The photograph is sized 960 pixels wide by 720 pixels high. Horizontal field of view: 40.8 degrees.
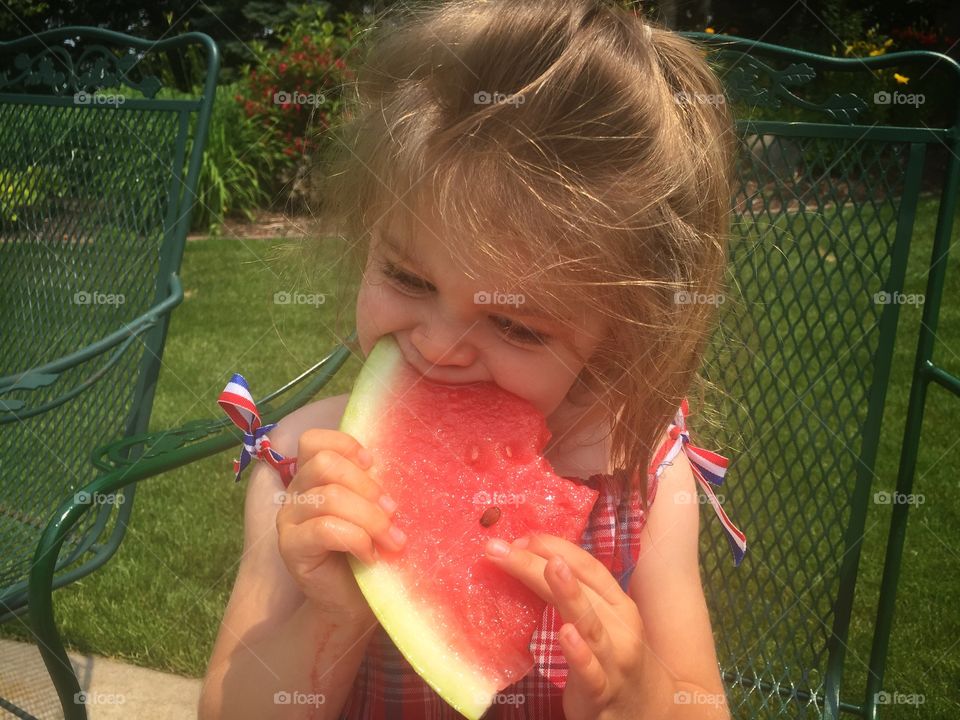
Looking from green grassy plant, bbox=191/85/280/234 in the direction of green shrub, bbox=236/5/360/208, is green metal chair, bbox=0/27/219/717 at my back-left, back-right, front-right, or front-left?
back-right

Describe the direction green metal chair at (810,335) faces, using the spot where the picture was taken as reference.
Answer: facing the viewer

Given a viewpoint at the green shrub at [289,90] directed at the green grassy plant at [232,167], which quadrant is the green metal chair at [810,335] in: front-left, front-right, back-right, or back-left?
front-left

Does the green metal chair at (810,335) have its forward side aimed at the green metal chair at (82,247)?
no

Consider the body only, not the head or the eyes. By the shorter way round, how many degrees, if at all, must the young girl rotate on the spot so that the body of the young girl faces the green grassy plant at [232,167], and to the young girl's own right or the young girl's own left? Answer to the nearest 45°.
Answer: approximately 180°

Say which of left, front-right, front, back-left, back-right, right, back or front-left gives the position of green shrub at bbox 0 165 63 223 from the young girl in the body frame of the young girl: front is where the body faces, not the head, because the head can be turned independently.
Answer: back-right

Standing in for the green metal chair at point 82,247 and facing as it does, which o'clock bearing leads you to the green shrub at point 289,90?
The green shrub is roughly at 5 o'clock from the green metal chair.

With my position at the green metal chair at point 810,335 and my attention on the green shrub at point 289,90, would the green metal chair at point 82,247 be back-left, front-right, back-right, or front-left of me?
front-left

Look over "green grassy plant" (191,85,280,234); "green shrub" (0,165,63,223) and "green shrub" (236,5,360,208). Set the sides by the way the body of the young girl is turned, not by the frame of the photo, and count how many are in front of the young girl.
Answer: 0

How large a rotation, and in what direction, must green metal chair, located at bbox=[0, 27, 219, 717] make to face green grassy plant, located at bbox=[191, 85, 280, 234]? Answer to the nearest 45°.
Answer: approximately 135° to its right

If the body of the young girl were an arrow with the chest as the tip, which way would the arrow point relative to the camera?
toward the camera
